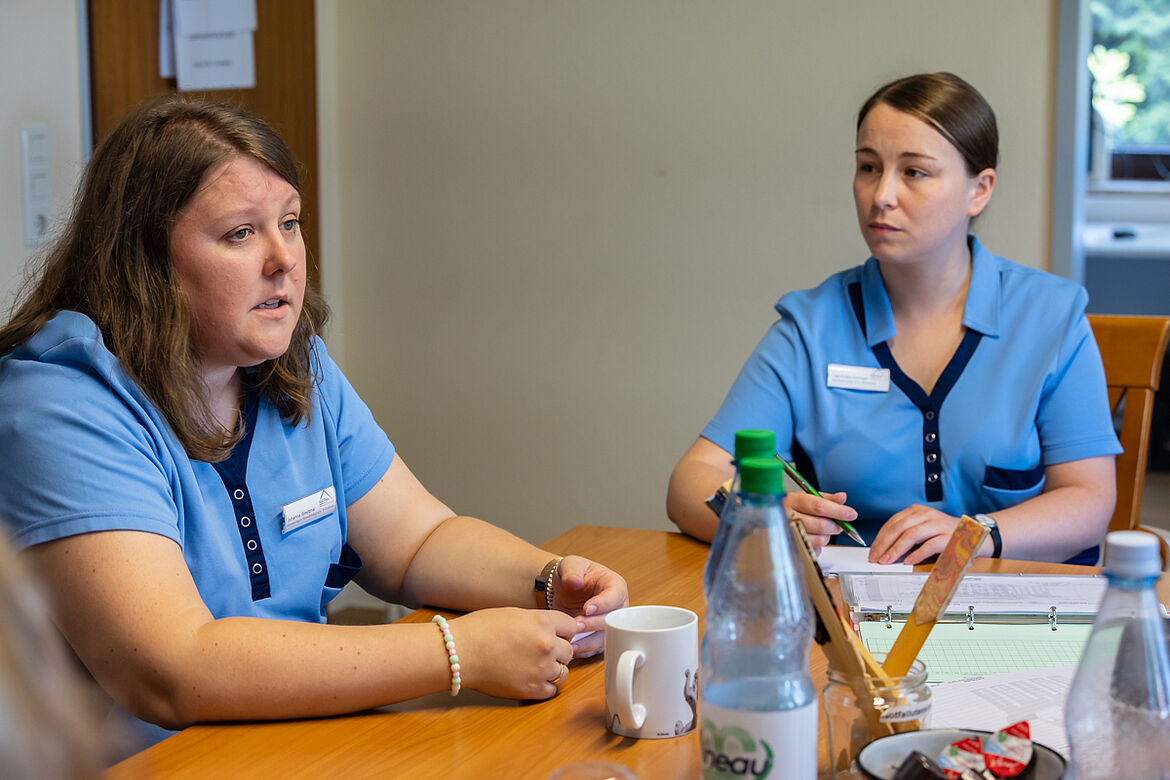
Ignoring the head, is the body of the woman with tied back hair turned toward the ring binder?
yes

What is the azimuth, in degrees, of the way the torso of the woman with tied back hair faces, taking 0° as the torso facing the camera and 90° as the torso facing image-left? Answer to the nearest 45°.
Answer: approximately 0°

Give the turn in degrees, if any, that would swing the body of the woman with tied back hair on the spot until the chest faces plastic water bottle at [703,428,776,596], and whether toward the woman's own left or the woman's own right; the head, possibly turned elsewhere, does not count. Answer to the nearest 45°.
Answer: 0° — they already face it

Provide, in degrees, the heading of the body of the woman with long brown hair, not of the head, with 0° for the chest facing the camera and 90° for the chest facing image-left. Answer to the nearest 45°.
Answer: approximately 315°
